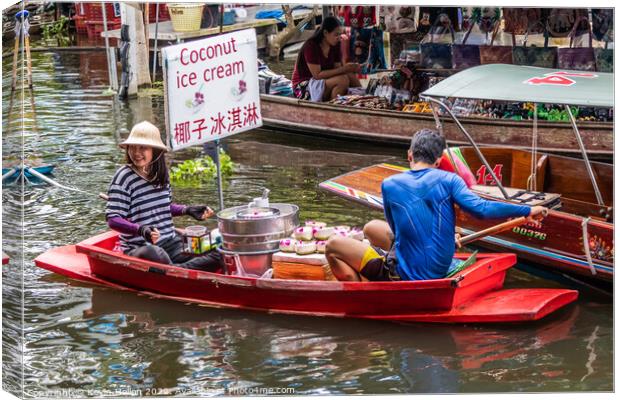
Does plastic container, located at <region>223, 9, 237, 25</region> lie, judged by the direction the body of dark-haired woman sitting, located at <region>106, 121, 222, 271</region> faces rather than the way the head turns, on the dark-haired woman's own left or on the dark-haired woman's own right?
on the dark-haired woman's own left

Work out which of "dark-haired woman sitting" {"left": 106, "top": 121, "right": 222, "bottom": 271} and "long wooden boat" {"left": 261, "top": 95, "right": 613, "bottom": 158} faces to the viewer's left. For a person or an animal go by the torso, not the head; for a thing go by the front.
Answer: the long wooden boat

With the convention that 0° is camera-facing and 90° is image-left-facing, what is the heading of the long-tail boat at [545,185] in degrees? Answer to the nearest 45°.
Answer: approximately 135°

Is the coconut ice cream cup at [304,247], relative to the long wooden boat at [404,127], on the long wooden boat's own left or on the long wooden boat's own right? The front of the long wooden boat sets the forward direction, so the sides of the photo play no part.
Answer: on the long wooden boat's own left

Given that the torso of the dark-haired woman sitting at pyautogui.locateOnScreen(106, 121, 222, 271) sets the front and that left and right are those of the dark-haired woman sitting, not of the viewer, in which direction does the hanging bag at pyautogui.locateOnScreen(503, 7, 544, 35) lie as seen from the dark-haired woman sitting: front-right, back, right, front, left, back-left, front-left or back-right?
left

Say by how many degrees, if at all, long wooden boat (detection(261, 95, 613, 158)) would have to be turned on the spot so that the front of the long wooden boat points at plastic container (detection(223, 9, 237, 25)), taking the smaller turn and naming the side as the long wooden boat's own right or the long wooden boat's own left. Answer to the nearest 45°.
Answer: approximately 45° to the long wooden boat's own right

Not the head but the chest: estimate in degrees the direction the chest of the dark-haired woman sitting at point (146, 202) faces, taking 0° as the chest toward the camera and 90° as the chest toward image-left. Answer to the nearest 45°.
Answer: approximately 315°

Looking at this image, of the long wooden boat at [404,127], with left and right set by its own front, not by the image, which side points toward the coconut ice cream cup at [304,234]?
left

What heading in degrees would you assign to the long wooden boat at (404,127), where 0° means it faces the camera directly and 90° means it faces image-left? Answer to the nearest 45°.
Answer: approximately 90°
